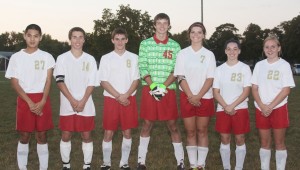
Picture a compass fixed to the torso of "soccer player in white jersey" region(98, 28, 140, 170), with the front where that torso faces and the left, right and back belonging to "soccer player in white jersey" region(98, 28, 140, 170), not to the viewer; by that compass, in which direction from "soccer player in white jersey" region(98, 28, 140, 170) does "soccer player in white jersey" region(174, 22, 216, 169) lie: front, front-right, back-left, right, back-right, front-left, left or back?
left

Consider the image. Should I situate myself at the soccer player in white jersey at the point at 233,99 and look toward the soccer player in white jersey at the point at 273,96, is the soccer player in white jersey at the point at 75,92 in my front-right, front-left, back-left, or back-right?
back-right

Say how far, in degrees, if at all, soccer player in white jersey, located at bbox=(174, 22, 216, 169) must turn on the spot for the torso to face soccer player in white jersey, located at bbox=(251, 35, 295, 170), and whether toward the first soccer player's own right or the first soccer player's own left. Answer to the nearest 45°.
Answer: approximately 90° to the first soccer player's own left

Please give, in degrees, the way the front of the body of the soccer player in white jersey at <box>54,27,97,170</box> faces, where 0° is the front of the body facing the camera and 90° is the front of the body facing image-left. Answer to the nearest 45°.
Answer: approximately 0°

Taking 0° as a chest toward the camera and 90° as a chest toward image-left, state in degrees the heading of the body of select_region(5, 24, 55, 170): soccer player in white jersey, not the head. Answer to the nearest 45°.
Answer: approximately 0°

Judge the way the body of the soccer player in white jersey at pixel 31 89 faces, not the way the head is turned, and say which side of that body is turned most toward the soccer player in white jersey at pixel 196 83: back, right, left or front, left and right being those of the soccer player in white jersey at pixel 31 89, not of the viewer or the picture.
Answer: left

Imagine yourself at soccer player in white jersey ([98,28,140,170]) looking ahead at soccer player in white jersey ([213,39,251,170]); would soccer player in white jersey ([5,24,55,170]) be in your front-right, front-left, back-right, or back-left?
back-right

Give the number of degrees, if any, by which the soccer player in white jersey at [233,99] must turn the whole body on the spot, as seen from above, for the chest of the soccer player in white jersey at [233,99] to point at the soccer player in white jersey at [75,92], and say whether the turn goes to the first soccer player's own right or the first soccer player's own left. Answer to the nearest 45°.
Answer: approximately 90° to the first soccer player's own right

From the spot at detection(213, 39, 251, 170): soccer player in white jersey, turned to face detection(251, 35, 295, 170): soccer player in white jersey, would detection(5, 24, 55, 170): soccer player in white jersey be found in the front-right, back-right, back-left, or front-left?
back-right

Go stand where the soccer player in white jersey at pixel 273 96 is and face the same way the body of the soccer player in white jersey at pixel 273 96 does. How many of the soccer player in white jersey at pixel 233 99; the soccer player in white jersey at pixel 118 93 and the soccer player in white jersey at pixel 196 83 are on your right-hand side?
3
